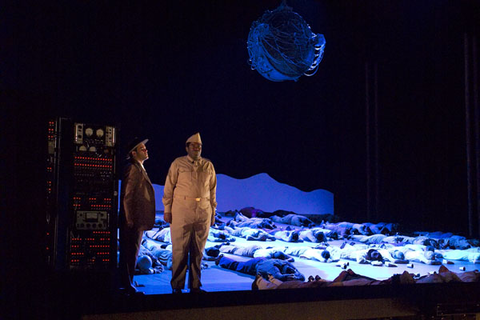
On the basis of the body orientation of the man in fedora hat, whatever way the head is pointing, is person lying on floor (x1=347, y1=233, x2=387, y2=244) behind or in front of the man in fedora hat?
in front

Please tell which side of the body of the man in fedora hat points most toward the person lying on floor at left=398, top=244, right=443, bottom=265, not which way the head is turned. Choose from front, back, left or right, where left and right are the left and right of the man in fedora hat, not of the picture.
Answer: front

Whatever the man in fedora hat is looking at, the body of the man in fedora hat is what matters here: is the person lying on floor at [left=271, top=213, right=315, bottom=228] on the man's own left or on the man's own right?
on the man's own left

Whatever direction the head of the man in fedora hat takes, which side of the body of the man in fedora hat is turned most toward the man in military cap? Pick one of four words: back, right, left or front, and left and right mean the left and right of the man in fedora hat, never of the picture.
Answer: front

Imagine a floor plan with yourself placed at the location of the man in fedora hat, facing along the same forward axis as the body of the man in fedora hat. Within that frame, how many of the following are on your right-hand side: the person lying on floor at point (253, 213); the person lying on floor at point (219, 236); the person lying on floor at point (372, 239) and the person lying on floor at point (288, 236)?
0

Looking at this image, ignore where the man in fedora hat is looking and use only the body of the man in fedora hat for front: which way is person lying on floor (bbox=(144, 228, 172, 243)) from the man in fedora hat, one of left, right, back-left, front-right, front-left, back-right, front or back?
left

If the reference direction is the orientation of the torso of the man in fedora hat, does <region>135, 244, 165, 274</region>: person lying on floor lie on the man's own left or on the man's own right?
on the man's own left

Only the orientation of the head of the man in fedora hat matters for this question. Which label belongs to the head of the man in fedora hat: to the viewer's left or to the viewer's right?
to the viewer's right

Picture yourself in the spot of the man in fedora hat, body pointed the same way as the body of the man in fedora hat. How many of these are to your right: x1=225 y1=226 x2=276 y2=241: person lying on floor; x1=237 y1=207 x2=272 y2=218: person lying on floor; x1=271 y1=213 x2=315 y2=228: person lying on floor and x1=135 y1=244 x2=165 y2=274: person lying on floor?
0

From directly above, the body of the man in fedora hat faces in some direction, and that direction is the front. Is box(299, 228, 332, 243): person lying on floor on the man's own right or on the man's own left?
on the man's own left

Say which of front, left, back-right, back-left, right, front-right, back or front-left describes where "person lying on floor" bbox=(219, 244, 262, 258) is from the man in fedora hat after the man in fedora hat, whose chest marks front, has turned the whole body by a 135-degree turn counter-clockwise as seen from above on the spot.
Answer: right

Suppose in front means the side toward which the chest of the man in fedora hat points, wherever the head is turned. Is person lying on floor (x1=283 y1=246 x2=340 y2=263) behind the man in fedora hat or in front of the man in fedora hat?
in front

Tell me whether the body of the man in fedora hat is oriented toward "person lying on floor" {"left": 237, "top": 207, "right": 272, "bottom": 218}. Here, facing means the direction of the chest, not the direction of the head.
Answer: no

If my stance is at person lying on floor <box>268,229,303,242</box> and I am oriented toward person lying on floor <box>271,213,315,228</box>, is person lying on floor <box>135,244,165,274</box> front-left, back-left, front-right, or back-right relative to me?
back-left

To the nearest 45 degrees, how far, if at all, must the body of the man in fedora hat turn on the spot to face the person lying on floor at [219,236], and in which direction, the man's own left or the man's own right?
approximately 90° to the man's own left

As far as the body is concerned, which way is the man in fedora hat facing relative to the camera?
to the viewer's right

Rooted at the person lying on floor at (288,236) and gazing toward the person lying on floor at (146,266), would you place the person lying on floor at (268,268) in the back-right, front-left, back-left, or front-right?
front-left

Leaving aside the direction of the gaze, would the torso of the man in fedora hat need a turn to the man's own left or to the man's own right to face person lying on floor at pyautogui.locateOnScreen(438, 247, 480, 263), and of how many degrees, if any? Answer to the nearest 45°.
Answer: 0° — they already face them
